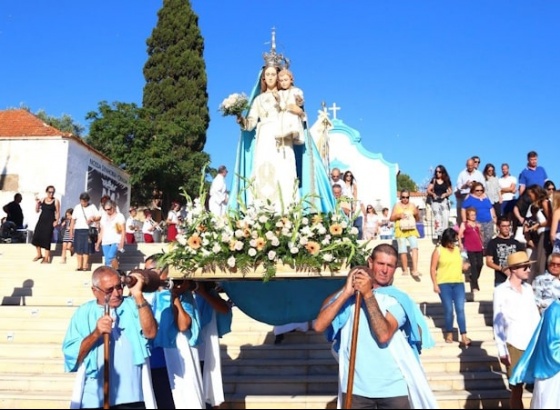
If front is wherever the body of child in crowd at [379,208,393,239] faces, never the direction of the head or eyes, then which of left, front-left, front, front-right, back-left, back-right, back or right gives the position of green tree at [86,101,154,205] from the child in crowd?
back-right

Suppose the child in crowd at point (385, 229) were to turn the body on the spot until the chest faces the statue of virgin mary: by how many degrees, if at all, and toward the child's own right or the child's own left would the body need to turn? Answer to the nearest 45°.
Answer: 0° — they already face it

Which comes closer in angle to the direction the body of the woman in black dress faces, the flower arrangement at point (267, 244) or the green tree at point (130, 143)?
the flower arrangement

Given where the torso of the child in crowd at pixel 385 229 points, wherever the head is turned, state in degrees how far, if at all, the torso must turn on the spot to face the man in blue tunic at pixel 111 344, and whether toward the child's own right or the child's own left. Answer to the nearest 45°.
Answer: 0° — they already face them

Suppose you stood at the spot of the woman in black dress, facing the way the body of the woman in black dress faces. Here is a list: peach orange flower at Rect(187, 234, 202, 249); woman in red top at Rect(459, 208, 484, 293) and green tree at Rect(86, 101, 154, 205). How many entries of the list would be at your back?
1
